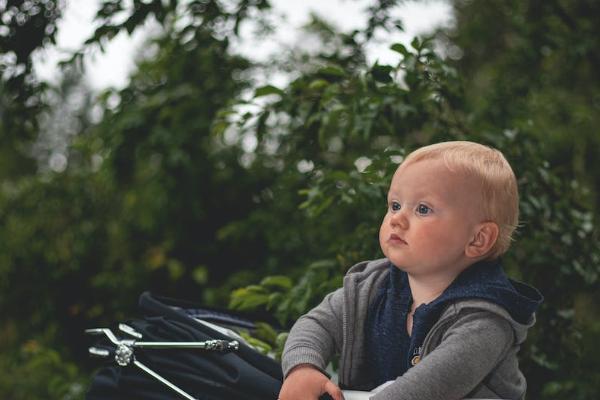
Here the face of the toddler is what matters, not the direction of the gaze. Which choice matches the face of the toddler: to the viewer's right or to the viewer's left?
to the viewer's left

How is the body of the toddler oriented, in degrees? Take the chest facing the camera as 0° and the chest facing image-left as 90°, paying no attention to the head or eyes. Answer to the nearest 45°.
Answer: approximately 45°
